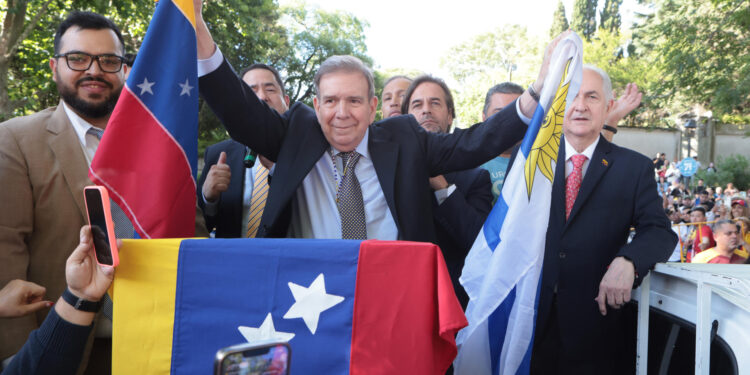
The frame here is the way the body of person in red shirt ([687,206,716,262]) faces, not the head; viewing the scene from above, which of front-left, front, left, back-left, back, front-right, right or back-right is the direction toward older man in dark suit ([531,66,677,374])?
front-left

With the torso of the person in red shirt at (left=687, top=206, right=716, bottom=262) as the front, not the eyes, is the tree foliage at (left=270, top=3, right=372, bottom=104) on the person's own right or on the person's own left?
on the person's own right

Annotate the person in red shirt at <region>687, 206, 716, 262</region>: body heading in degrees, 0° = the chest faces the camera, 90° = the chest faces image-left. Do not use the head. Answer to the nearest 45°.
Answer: approximately 45°

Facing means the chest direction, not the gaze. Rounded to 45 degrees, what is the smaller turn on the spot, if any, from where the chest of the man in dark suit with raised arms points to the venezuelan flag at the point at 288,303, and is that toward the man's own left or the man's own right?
0° — they already face it

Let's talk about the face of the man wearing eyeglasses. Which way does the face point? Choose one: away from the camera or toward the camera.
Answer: toward the camera

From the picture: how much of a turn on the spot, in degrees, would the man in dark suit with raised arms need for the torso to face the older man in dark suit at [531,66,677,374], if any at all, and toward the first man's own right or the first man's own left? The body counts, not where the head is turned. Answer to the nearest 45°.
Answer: approximately 90° to the first man's own left

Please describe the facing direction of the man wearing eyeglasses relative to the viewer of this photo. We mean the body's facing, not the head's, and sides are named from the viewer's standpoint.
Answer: facing the viewer and to the right of the viewer

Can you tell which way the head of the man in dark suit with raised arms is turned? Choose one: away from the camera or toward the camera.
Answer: toward the camera

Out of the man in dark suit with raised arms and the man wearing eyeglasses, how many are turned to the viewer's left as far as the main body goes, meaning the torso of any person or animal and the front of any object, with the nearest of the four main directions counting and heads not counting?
0

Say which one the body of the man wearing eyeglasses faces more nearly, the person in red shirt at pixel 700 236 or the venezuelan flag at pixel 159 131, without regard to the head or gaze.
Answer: the venezuelan flag

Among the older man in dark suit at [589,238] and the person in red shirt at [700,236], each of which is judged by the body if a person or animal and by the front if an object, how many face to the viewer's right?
0

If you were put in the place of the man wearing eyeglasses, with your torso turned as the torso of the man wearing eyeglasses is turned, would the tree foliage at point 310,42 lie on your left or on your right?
on your left

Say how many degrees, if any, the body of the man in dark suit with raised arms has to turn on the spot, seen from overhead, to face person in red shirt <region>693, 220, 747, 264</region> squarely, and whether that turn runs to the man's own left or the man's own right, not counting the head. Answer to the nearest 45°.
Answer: approximately 135° to the man's own left

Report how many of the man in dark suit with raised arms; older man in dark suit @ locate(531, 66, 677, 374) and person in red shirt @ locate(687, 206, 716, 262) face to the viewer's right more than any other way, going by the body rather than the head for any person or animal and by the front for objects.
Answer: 0

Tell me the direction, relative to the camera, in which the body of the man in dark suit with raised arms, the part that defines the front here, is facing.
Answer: toward the camera
